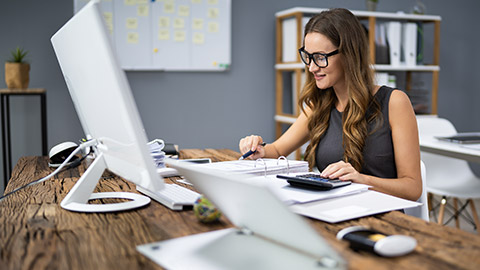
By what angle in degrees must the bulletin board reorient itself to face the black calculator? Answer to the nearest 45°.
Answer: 0° — it already faces it

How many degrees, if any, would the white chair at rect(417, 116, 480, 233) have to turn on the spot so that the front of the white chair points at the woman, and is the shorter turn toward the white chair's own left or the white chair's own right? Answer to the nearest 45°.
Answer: approximately 45° to the white chair's own right

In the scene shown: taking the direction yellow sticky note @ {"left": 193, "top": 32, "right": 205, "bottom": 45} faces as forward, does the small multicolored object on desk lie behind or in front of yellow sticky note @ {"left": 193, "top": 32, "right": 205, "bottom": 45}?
in front

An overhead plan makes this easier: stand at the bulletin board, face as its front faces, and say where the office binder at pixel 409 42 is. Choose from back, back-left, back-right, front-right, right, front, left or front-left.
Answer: left

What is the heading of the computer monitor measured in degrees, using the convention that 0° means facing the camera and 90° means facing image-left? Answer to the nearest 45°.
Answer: approximately 225°

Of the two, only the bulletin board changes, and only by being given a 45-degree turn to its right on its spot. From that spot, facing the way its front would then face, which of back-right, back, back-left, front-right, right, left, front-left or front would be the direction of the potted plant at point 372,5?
back-left

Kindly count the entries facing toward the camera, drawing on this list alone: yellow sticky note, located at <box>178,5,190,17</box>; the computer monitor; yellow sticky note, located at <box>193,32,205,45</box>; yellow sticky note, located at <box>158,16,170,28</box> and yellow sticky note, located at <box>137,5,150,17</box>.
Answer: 4
